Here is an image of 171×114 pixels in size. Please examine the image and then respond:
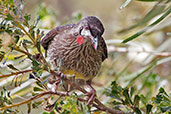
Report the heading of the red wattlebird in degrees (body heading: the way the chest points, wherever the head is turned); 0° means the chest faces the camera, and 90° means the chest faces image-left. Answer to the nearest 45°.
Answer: approximately 315°
